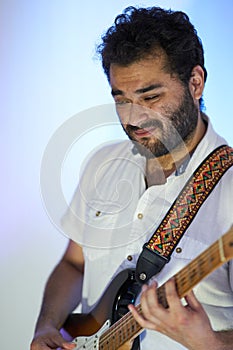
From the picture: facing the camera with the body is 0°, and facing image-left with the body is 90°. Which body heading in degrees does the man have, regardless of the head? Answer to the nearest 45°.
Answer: approximately 45°
